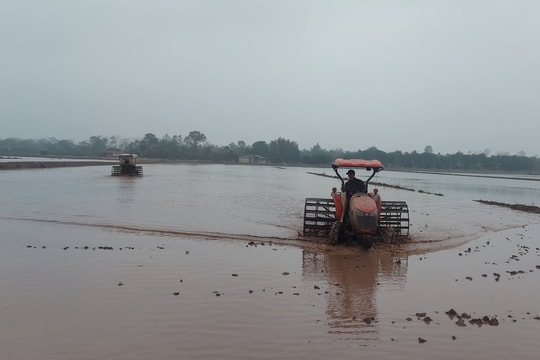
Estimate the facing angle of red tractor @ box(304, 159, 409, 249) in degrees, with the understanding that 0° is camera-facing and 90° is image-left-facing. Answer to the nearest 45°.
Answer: approximately 0°
